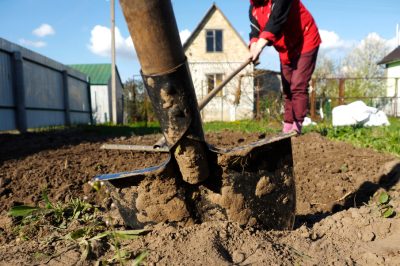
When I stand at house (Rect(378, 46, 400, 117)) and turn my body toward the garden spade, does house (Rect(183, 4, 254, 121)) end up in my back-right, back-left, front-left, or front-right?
front-right

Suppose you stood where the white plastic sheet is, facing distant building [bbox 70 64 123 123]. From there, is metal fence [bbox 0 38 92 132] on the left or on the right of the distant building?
left

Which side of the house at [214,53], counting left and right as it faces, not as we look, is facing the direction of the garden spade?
front

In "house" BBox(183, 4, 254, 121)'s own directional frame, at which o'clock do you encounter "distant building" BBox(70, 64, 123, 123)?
The distant building is roughly at 4 o'clock from the house.

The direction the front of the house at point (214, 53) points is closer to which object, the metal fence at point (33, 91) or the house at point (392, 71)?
the metal fence

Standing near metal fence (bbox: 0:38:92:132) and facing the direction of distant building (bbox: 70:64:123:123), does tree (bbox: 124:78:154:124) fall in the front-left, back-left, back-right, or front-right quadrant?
front-right

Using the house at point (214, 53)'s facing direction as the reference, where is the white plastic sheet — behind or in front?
in front

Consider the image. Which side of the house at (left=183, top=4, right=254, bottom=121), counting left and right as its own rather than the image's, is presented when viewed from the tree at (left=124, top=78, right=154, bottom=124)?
right

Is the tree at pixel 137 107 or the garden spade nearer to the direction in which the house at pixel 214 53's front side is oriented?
the garden spade

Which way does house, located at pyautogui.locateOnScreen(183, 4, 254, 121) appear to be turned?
toward the camera

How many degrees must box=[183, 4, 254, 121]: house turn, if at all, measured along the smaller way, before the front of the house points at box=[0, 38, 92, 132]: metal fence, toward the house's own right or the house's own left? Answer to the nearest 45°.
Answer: approximately 45° to the house's own right
